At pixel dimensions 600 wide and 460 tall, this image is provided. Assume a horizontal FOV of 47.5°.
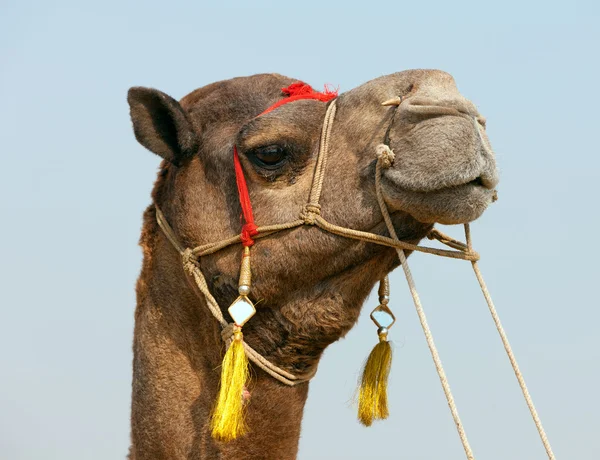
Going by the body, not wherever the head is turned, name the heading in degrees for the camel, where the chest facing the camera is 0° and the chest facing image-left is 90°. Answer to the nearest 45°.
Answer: approximately 270°
